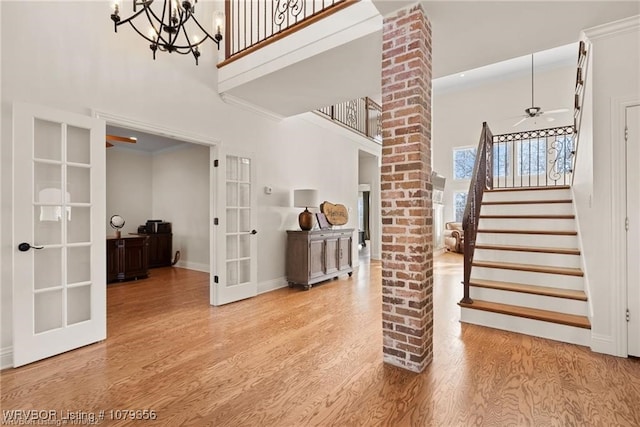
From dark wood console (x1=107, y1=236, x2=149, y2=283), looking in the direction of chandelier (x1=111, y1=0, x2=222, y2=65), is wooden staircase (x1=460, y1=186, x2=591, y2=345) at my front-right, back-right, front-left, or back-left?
front-left

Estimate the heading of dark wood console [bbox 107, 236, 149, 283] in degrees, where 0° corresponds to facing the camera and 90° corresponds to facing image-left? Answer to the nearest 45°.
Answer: approximately 315°

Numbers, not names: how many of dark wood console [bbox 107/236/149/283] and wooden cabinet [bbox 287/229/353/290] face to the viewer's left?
0

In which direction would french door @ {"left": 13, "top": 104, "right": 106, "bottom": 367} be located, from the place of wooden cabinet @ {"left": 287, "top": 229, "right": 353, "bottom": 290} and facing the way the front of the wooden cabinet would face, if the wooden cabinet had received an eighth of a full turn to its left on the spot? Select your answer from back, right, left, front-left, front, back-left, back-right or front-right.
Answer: back-right

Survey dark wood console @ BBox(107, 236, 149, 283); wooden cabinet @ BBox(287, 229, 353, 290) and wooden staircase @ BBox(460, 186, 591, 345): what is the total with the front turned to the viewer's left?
0

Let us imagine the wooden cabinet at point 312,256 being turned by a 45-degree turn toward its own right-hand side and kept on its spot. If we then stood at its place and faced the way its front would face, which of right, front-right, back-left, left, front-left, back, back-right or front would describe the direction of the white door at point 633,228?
front-left

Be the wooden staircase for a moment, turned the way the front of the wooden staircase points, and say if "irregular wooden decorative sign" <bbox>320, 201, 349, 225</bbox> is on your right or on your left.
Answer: on your right

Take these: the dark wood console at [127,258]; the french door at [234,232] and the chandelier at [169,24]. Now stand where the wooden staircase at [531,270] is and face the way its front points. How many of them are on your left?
0

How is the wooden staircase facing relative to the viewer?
toward the camera

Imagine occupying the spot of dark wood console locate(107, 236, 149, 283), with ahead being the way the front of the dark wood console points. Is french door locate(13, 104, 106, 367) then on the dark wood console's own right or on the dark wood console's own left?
on the dark wood console's own right

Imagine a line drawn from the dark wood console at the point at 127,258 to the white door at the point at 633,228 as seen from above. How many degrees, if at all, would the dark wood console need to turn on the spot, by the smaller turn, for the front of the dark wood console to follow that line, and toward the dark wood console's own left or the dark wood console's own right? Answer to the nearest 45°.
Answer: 0° — it already faces it

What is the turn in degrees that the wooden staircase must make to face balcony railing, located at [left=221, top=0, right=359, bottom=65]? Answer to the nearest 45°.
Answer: approximately 45° to its right

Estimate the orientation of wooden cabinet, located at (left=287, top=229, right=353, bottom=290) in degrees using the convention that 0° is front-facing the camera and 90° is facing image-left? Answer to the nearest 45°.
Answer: approximately 315°
